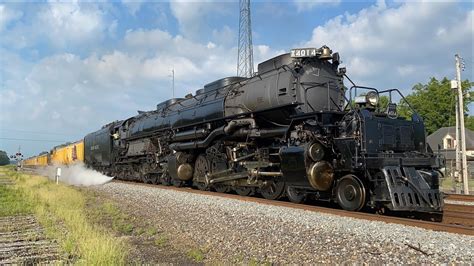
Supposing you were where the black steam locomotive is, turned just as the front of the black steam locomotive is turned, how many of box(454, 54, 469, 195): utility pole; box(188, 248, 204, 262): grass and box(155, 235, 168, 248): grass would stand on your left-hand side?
1

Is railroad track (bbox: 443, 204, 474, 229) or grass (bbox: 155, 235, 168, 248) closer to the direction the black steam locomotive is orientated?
the railroad track

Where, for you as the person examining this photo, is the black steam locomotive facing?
facing the viewer and to the right of the viewer

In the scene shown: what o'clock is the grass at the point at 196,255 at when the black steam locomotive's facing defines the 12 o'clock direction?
The grass is roughly at 2 o'clock from the black steam locomotive.

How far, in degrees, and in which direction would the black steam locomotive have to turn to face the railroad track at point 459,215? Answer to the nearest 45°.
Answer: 0° — it already faces it

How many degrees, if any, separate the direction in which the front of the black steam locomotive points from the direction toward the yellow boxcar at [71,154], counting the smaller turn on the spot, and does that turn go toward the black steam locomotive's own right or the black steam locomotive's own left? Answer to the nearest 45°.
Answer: approximately 180°

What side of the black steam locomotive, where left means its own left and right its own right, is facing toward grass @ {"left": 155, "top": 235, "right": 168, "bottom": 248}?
right

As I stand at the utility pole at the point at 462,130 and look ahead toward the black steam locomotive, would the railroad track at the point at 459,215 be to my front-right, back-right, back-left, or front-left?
front-left
